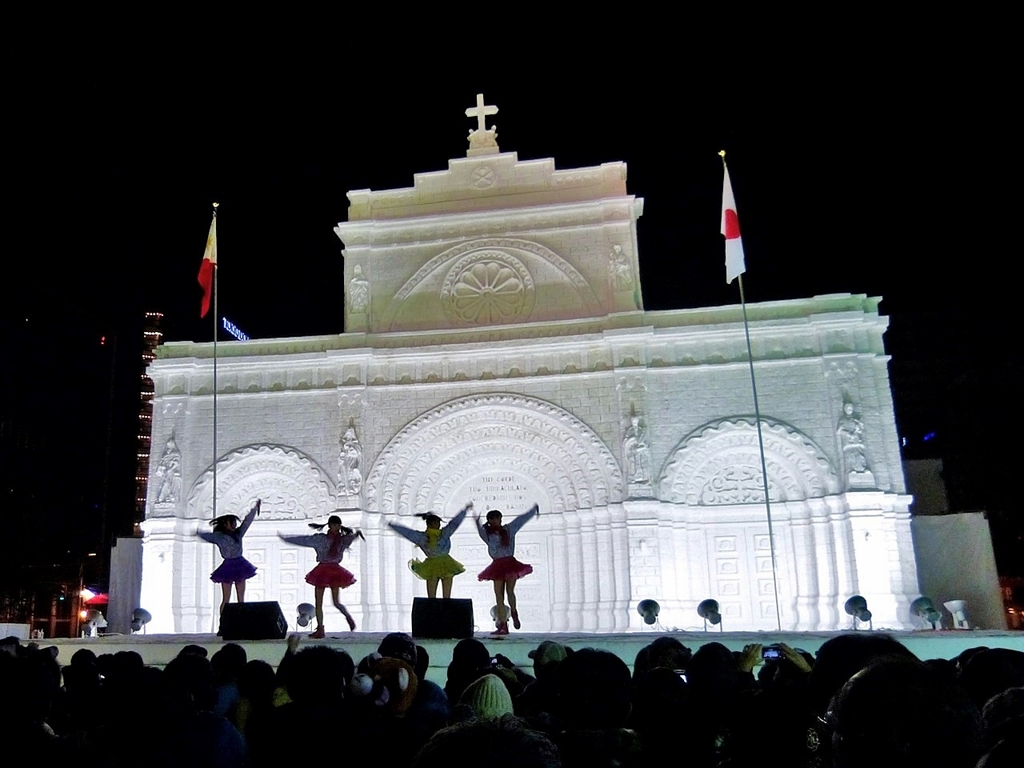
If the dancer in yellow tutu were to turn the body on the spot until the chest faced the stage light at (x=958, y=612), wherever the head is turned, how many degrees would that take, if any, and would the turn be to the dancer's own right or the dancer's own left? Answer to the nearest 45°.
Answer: approximately 90° to the dancer's own left

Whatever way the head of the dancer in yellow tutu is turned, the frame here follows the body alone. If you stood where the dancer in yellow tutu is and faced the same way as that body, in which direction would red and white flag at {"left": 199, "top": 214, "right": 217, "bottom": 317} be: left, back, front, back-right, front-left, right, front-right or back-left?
back-right

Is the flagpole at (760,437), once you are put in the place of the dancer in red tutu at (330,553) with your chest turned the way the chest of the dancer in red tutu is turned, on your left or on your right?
on your left

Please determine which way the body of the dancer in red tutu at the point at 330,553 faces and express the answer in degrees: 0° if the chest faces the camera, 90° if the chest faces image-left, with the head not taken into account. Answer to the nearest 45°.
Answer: approximately 0°

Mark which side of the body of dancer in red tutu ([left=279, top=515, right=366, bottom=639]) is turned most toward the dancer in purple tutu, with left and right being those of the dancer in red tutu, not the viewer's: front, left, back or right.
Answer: right

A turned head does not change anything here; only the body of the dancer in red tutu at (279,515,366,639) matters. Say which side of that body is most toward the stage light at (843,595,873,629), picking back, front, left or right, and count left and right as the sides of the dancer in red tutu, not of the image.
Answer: left

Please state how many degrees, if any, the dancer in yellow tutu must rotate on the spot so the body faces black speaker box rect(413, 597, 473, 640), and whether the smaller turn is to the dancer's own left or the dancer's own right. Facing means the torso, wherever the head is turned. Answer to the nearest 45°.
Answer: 0° — they already face it

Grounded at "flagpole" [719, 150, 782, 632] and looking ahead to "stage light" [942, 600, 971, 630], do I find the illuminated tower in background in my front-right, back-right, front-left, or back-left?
back-left

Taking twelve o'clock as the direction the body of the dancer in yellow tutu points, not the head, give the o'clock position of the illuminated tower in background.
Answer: The illuminated tower in background is roughly at 5 o'clock from the dancer in yellow tutu.

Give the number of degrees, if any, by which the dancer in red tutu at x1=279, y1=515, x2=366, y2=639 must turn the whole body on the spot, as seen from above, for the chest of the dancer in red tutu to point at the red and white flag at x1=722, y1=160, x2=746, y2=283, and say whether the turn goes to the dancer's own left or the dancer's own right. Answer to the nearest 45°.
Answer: approximately 90° to the dancer's own left

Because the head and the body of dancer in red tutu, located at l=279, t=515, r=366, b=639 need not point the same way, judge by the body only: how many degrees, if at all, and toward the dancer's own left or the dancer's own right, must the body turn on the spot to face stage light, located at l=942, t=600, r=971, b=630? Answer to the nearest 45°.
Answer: approximately 90° to the dancer's own left

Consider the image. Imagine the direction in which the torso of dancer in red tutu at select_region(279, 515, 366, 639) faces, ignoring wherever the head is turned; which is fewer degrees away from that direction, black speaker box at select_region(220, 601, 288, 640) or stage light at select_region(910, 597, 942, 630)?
the black speaker box

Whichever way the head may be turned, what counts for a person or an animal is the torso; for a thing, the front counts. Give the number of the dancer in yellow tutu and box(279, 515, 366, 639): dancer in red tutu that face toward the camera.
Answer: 2
